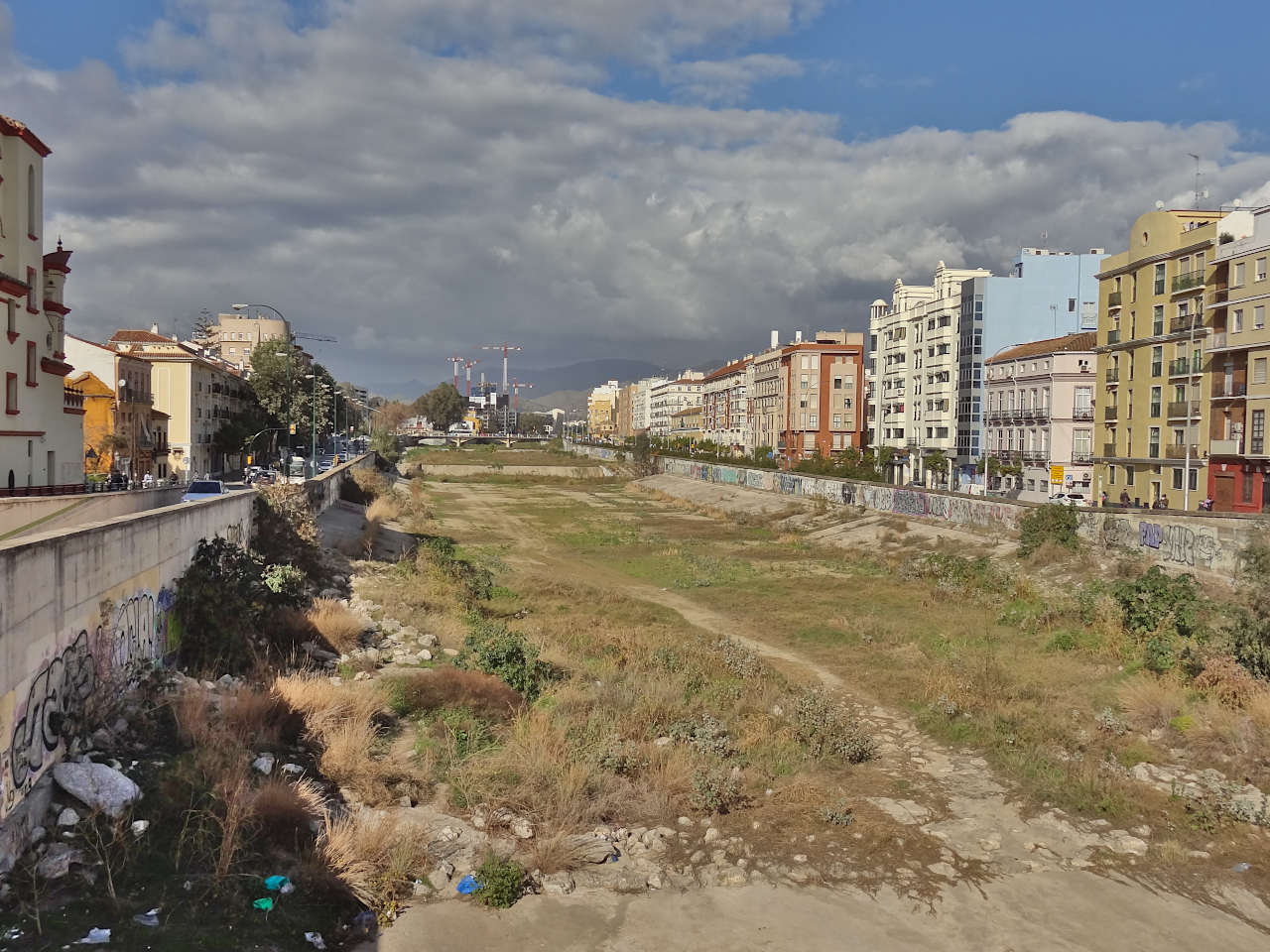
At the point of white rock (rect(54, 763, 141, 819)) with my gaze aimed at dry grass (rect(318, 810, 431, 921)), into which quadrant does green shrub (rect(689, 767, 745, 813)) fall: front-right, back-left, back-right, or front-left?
front-left

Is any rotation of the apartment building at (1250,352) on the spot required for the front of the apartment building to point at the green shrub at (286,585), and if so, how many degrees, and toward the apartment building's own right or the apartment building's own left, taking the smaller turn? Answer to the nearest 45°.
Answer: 0° — it already faces it

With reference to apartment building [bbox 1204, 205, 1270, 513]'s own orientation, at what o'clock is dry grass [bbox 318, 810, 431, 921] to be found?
The dry grass is roughly at 11 o'clock from the apartment building.

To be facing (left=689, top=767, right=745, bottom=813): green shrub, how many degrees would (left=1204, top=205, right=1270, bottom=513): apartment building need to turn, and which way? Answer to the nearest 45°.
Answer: approximately 45° to its left

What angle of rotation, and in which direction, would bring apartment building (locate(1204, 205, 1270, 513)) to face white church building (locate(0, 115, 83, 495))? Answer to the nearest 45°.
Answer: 0° — it already faces it

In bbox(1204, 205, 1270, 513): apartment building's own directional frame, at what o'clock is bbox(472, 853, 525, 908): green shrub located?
The green shrub is roughly at 11 o'clock from the apartment building.

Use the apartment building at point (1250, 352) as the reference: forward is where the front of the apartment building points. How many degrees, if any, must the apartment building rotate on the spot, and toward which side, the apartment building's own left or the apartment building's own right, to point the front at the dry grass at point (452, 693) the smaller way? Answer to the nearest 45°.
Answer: approximately 45° to the apartment building's own left

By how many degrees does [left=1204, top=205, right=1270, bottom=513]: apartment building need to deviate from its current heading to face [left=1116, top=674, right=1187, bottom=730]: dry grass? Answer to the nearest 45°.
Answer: approximately 45° to its left

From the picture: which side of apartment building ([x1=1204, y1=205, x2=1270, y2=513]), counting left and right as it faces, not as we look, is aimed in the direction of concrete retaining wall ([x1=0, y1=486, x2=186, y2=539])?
front

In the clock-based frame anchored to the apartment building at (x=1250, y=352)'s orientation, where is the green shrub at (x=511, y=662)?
The green shrub is roughly at 11 o'clock from the apartment building.

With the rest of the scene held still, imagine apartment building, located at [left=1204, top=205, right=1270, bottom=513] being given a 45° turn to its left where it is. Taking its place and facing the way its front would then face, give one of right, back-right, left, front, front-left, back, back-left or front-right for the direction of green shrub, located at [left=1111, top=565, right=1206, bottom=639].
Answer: front

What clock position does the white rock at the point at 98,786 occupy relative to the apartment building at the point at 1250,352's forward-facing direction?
The white rock is roughly at 11 o'clock from the apartment building.

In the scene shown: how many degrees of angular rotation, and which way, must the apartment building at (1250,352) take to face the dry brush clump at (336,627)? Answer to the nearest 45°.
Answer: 0° — it already faces it

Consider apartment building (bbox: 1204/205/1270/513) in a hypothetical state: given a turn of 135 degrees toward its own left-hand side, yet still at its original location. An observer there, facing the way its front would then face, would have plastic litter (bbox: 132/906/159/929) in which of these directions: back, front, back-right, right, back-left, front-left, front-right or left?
right
